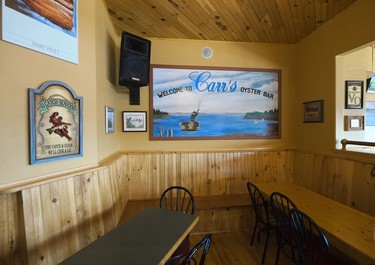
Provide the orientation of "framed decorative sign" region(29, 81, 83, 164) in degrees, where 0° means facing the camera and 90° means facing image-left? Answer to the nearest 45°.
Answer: approximately 315°

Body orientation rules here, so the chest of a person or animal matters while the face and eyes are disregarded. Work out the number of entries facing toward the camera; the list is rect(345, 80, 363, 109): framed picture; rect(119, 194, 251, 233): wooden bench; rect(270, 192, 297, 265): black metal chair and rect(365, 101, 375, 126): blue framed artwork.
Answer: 3

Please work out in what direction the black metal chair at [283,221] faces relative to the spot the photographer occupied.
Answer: facing away from the viewer and to the right of the viewer

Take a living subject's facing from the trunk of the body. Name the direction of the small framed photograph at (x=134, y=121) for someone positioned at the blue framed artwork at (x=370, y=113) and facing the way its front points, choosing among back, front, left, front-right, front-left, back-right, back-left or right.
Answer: front-right

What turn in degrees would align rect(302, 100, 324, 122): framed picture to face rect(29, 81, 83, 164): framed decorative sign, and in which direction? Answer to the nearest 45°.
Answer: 0° — it already faces it

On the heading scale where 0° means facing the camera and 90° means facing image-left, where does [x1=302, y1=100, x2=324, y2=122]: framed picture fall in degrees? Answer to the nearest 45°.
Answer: approximately 45°

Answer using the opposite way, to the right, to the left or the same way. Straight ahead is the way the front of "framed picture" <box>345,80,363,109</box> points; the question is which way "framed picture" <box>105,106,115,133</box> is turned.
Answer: to the left

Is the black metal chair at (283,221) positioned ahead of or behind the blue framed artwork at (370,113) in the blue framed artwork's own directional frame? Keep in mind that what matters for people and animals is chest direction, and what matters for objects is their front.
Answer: ahead

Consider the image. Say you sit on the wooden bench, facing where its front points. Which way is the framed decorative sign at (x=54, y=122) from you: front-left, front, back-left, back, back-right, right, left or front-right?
front-right

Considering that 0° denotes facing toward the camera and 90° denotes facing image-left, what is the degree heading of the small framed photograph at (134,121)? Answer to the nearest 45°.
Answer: approximately 0°
